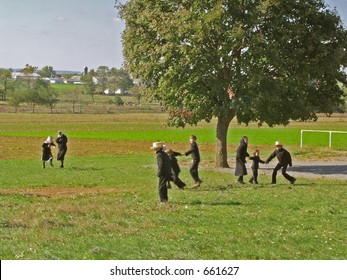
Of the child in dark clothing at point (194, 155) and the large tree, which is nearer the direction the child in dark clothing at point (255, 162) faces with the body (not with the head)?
the child in dark clothing

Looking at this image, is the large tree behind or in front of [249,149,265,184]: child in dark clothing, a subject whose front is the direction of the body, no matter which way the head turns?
behind

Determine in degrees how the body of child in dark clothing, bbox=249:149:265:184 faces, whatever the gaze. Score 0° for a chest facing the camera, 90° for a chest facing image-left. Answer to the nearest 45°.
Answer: approximately 0°

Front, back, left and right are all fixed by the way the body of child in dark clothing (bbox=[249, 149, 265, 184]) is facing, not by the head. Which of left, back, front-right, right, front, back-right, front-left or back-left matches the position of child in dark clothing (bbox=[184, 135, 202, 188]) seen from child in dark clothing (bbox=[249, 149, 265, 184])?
front-right
